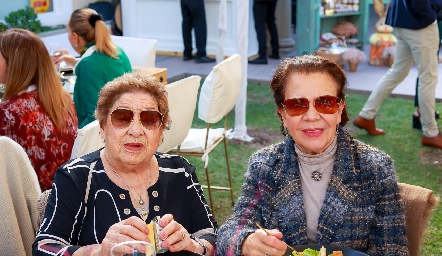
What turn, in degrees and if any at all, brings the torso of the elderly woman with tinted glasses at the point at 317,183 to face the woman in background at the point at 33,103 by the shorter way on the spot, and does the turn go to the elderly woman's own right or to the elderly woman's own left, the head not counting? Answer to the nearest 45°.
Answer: approximately 135° to the elderly woman's own right

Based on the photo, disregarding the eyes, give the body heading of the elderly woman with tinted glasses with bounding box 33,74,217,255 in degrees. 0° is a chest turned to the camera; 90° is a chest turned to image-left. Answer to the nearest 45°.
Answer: approximately 0°

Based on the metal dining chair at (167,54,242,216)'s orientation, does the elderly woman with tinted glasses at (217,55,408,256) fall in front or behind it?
behind

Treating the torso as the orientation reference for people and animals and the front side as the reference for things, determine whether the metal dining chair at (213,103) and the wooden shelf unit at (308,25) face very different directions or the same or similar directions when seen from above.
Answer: very different directions

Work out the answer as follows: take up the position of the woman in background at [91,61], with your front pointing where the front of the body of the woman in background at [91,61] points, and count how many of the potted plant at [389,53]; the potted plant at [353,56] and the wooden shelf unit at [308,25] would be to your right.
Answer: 3

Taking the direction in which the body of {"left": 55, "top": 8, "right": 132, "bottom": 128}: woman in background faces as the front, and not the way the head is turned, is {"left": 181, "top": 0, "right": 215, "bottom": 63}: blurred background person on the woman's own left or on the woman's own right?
on the woman's own right

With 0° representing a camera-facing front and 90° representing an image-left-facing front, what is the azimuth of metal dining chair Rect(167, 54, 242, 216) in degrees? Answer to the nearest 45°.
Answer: approximately 135°

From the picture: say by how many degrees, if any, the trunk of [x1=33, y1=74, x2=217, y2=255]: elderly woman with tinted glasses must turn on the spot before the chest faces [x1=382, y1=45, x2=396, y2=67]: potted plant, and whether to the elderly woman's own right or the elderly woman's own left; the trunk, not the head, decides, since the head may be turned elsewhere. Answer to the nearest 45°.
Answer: approximately 135° to the elderly woman's own left

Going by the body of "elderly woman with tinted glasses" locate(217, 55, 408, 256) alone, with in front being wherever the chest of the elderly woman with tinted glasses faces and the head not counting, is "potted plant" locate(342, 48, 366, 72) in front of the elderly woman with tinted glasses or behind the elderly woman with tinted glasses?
behind
